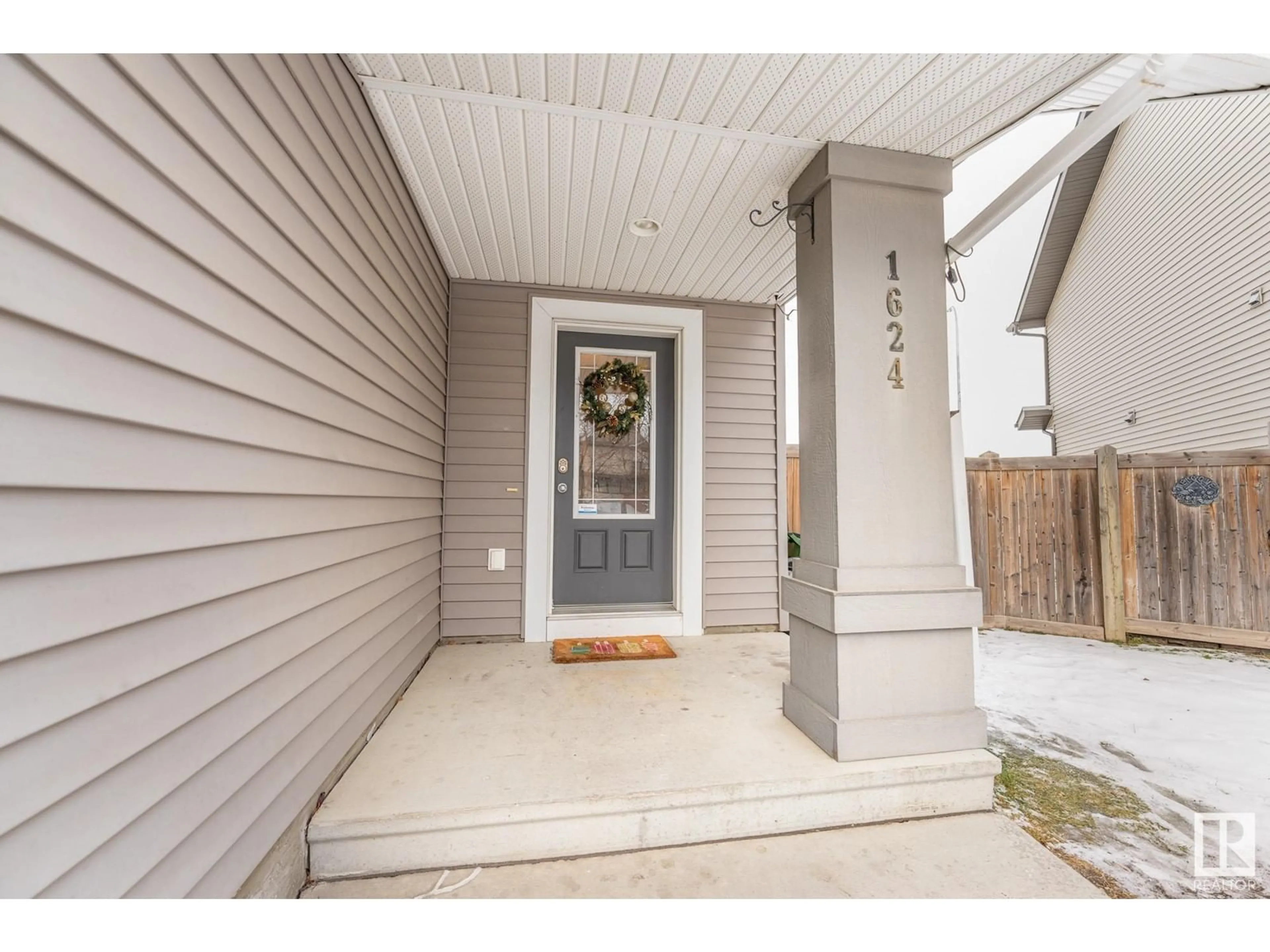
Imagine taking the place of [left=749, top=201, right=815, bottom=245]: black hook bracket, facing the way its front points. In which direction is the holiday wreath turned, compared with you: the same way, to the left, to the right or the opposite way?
to the left

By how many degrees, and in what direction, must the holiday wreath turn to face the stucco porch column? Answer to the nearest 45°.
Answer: approximately 45° to its left

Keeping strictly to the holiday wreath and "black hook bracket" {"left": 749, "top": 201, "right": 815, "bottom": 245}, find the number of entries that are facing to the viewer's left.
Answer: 1

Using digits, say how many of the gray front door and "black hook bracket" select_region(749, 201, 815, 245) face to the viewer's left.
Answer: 1

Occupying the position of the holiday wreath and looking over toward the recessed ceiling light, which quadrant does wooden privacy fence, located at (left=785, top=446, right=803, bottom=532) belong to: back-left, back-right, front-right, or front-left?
back-left

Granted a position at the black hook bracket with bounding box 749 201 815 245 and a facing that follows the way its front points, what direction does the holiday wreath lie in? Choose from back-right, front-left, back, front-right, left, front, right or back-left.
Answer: front-right

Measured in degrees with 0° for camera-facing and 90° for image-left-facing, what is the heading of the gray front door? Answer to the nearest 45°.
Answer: approximately 0°

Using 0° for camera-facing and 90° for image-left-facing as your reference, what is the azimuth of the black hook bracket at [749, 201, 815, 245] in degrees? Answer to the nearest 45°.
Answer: approximately 90°

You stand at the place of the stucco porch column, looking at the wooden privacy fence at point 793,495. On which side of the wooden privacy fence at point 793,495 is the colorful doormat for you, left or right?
left

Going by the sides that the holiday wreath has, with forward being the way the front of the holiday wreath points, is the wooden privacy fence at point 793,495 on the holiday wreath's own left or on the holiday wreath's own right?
on the holiday wreath's own left
